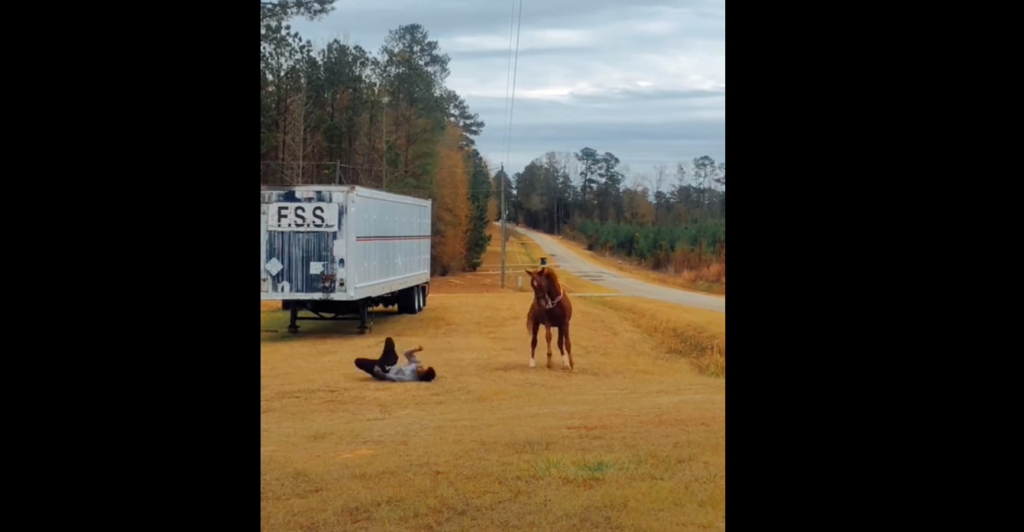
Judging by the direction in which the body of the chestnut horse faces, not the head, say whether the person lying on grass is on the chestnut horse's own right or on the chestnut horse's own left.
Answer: on the chestnut horse's own right

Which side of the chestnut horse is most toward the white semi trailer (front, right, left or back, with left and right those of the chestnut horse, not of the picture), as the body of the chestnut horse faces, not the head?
right

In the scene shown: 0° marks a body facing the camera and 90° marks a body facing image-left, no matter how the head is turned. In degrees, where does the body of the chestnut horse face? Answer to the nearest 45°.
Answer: approximately 0°
